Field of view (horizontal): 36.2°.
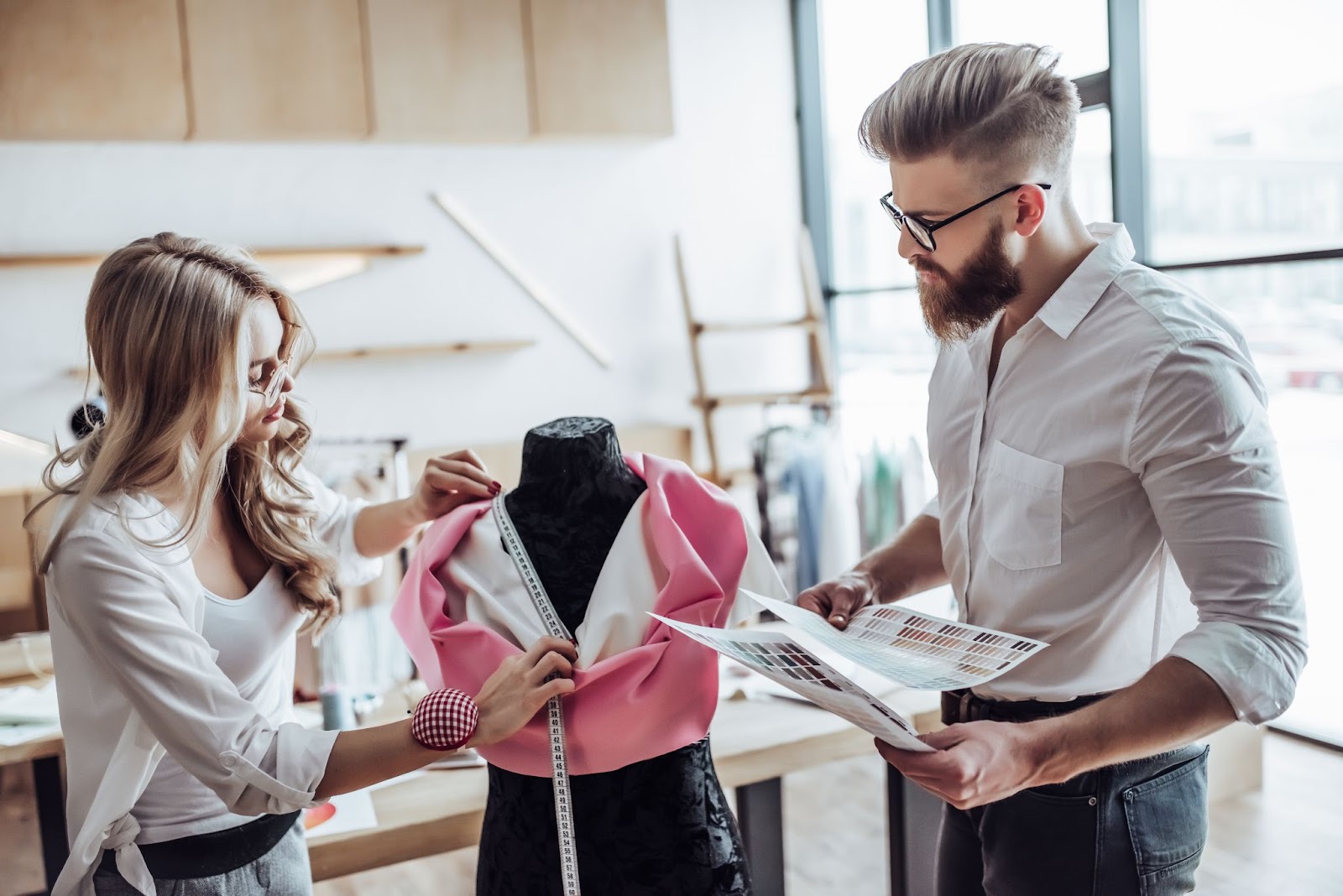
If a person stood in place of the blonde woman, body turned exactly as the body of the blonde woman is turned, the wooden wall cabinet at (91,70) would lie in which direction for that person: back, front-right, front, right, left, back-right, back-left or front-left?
back-left

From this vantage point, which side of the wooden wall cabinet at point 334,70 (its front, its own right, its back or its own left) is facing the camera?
front

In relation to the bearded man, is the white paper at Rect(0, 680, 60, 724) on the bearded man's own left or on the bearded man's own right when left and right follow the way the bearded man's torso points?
on the bearded man's own right

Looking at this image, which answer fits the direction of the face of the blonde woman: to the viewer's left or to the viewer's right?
to the viewer's right

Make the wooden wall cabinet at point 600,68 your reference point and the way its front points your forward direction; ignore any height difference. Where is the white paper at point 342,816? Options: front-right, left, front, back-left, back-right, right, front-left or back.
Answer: front

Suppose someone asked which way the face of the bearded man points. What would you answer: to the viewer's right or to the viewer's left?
to the viewer's left

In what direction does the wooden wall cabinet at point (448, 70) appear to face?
toward the camera

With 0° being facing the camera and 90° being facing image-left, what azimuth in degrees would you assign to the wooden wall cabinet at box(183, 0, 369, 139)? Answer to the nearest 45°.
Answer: approximately 0°

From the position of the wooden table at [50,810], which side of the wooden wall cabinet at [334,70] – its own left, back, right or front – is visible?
front

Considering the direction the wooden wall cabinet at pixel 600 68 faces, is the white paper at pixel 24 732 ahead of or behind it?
ahead

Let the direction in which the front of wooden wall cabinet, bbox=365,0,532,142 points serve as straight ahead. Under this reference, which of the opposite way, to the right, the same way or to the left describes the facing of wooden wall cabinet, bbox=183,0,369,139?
the same way

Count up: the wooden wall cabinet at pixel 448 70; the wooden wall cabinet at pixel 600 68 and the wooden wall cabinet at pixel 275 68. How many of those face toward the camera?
3

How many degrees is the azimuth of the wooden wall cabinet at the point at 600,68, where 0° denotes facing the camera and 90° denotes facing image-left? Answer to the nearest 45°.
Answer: approximately 0°

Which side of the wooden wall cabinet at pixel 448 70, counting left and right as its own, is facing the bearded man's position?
front

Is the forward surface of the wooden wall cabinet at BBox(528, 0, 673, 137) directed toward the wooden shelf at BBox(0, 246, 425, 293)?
no
